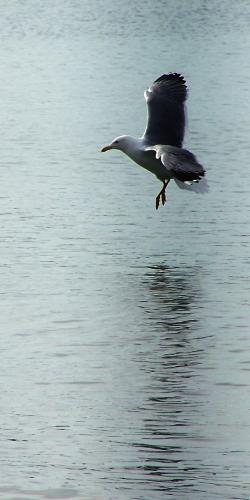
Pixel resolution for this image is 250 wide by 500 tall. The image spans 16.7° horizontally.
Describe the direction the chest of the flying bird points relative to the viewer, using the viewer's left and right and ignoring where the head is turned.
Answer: facing to the left of the viewer
